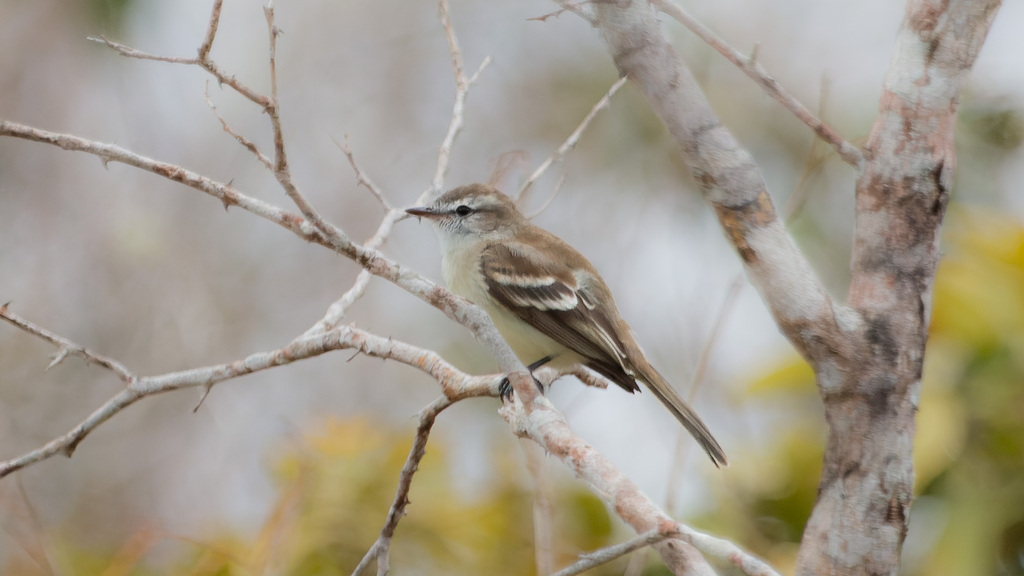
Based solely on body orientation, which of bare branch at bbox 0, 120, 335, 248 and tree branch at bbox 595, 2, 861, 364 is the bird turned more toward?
the bare branch

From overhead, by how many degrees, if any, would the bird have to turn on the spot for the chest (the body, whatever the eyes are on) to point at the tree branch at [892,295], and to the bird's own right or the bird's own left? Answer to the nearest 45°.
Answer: approximately 135° to the bird's own left

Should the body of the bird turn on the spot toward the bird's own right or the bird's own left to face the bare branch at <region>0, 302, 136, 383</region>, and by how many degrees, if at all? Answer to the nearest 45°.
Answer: approximately 45° to the bird's own left

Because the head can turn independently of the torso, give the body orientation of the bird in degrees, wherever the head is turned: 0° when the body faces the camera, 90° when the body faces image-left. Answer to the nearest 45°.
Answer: approximately 90°
